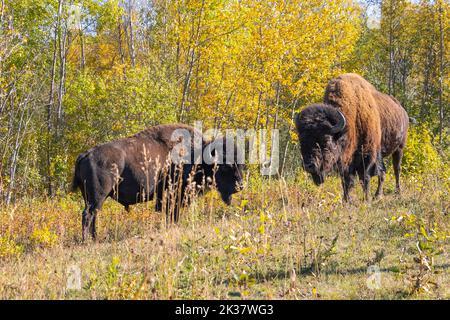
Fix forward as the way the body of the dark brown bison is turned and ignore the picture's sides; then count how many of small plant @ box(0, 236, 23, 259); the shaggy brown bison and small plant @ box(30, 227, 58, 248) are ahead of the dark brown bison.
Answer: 1

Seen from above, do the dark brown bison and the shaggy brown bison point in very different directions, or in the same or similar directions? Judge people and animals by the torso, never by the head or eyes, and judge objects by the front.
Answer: very different directions

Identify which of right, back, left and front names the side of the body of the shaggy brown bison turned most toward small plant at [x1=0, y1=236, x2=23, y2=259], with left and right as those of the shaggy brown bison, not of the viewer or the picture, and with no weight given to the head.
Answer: front

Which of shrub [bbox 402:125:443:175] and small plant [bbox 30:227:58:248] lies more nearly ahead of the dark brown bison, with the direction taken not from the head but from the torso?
the shrub

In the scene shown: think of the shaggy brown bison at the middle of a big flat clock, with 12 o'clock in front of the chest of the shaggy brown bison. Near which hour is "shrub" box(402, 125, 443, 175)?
The shrub is roughly at 5 o'clock from the shaggy brown bison.

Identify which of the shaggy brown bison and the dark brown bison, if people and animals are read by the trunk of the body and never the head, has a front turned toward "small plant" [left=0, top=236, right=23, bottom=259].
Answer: the shaggy brown bison

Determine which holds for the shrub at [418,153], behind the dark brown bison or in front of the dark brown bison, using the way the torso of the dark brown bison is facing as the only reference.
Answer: in front

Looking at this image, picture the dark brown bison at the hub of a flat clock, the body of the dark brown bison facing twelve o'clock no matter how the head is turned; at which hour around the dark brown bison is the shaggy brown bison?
The shaggy brown bison is roughly at 12 o'clock from the dark brown bison.

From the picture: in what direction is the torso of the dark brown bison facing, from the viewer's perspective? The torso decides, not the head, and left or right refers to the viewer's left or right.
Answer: facing to the right of the viewer

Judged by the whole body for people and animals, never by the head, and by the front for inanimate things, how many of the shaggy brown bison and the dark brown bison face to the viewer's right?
1

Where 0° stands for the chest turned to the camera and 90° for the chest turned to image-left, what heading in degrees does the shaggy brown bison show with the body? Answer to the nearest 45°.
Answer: approximately 45°

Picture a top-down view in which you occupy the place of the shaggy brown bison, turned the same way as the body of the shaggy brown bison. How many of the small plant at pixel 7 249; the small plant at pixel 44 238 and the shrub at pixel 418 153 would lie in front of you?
2

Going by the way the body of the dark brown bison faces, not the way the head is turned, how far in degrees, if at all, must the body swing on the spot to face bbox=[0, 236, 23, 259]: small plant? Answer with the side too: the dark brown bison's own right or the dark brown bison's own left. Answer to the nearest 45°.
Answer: approximately 135° to the dark brown bison's own right
